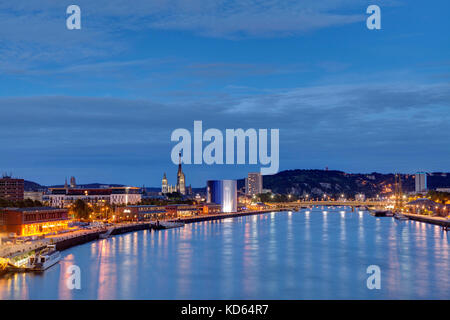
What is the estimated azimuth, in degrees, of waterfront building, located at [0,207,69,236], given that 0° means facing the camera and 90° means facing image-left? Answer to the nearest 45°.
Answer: approximately 315°

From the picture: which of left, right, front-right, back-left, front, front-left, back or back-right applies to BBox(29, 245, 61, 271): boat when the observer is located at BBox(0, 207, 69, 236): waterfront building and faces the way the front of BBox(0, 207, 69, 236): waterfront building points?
front-right

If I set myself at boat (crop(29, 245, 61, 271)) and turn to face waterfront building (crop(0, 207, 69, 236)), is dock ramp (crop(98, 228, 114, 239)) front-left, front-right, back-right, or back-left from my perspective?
front-right

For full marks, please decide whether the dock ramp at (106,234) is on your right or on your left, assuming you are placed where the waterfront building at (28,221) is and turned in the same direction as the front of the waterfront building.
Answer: on your left

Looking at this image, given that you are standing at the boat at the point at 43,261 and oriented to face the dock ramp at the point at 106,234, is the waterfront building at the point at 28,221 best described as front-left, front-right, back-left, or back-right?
front-left
